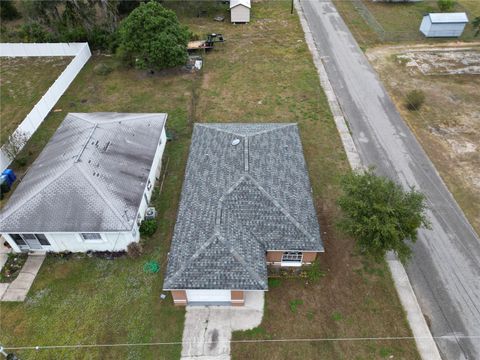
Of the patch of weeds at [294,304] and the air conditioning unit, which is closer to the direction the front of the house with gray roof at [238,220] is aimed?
the patch of weeds

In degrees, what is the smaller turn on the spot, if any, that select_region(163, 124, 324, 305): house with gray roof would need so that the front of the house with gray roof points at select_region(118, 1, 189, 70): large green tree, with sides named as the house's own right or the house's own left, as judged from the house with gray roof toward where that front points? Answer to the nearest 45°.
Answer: approximately 180°

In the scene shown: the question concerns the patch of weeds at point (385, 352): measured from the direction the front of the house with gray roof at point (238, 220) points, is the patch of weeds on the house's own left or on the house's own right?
on the house's own left

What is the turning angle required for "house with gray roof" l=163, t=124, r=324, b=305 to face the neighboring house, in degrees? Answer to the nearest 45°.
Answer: approximately 90° to its right

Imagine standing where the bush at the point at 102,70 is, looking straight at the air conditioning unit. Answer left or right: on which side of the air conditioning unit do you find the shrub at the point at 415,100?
left

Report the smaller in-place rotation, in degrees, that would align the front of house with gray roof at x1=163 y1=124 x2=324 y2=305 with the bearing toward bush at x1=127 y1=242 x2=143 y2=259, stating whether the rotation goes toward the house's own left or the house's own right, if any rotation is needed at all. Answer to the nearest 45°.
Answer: approximately 90° to the house's own right

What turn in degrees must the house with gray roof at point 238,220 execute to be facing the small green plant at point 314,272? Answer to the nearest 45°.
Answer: approximately 90° to its left

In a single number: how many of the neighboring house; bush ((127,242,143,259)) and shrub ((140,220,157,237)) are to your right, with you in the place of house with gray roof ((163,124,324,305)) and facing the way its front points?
3

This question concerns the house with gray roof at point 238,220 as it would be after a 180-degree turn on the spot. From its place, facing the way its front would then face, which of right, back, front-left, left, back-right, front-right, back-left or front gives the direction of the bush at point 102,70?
front-left

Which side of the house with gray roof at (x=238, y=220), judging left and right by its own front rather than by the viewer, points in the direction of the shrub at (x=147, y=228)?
right

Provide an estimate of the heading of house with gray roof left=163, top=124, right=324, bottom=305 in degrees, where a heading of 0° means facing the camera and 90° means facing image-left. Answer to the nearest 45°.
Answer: approximately 0°

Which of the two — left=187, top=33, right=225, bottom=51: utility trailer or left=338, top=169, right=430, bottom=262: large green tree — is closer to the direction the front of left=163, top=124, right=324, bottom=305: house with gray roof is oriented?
the large green tree

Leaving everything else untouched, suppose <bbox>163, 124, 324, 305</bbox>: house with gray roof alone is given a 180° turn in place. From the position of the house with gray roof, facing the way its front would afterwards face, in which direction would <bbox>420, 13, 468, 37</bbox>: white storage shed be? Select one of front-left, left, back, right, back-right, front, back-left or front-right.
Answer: front-right

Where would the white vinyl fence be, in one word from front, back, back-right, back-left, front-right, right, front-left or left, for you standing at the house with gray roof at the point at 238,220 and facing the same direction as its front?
back-right

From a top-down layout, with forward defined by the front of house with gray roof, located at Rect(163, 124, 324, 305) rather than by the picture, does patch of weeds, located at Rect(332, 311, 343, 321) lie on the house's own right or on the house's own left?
on the house's own left

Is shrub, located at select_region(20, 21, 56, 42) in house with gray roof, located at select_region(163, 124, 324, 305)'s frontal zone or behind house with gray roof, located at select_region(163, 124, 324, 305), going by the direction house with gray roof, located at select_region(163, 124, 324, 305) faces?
behind
